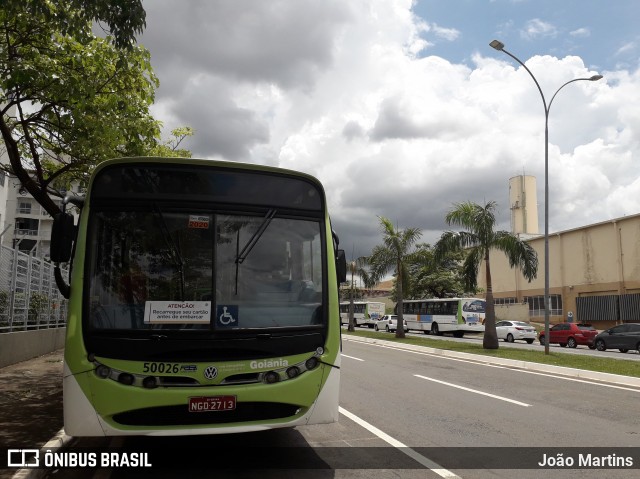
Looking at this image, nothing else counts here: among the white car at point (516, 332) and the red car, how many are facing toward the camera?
0

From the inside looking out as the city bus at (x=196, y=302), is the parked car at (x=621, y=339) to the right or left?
on its left

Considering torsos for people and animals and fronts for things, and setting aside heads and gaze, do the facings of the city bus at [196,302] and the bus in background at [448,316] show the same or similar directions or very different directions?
very different directions

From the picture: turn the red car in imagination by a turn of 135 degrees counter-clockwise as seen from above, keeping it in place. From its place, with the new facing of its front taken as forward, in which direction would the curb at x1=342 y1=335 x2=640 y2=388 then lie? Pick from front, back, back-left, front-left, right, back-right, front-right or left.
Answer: front

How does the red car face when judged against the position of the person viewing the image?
facing away from the viewer and to the left of the viewer
